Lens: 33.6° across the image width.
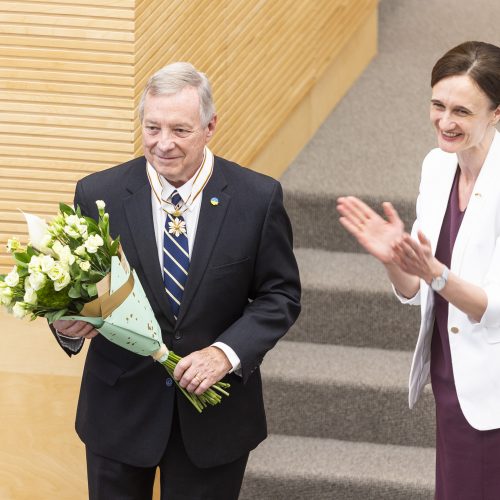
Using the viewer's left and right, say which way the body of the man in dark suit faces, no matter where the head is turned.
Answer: facing the viewer

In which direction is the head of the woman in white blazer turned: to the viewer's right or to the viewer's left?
to the viewer's left

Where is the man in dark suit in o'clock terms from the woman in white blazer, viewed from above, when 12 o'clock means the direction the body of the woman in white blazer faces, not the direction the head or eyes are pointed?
The man in dark suit is roughly at 1 o'clock from the woman in white blazer.

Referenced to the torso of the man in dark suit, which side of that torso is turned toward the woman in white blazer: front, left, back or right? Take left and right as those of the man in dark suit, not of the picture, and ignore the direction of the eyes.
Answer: left

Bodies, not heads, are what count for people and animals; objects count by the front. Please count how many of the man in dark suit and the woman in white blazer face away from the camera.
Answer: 0
